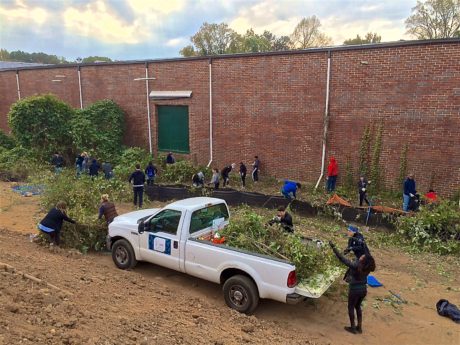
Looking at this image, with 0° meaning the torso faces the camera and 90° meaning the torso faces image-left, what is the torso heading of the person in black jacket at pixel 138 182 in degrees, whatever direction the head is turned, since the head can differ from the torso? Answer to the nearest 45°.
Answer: approximately 180°

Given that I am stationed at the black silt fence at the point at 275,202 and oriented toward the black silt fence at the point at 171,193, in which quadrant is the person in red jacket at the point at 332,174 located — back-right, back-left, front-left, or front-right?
back-right

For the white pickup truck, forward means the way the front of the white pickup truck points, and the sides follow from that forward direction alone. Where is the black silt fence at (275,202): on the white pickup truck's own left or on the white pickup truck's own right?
on the white pickup truck's own right

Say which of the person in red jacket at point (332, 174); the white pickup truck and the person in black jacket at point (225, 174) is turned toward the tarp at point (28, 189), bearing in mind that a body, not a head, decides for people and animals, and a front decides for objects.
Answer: the white pickup truck

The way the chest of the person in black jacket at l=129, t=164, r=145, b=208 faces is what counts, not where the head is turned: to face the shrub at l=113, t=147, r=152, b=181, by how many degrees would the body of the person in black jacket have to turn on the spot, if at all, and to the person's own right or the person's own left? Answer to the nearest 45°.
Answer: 0° — they already face it
